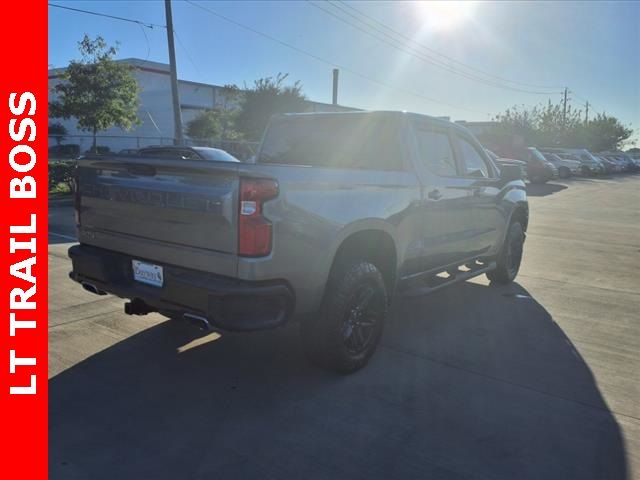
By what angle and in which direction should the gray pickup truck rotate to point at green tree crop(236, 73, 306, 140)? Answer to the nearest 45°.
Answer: approximately 45° to its left

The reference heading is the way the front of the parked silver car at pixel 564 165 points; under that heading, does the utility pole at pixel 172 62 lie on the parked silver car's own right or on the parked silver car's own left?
on the parked silver car's own right

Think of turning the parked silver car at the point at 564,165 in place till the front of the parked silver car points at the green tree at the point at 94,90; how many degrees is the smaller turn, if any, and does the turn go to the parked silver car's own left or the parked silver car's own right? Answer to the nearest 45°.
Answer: approximately 90° to the parked silver car's own right

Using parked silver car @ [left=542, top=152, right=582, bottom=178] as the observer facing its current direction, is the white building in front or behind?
behind

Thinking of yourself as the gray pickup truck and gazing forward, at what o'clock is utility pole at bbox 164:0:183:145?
The utility pole is roughly at 10 o'clock from the gray pickup truck.

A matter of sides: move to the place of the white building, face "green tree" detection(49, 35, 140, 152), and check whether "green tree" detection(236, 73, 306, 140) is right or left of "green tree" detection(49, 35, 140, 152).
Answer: left

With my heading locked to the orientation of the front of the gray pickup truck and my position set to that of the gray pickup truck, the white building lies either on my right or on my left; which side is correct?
on my left

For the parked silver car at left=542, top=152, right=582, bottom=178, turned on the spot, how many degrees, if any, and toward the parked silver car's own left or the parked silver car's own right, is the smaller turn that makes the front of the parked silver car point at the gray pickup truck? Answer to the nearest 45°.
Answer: approximately 45° to the parked silver car's own right

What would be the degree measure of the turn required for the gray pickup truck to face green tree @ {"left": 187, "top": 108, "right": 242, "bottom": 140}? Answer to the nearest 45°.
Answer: approximately 45° to its left

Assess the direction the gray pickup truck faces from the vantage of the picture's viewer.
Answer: facing away from the viewer and to the right of the viewer
